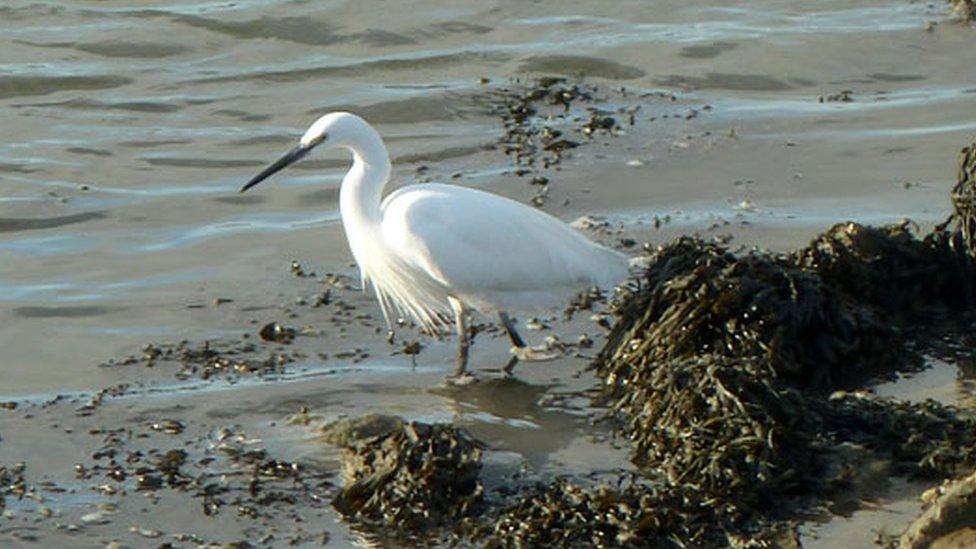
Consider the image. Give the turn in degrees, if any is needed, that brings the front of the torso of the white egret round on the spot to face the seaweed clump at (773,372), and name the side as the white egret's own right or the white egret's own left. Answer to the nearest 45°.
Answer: approximately 135° to the white egret's own left

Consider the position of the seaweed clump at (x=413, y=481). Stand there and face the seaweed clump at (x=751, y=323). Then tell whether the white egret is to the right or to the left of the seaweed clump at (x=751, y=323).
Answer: left

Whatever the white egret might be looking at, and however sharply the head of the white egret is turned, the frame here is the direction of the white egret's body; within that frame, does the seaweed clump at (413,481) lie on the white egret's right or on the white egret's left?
on the white egret's left

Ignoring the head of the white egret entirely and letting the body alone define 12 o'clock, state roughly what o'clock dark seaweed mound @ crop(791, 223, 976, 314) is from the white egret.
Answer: The dark seaweed mound is roughly at 6 o'clock from the white egret.

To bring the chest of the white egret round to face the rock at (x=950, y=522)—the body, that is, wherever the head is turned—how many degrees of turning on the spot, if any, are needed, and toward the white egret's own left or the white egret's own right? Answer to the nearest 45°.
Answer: approximately 135° to the white egret's own left

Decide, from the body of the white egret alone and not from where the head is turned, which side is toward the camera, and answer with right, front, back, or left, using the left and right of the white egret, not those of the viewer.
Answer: left

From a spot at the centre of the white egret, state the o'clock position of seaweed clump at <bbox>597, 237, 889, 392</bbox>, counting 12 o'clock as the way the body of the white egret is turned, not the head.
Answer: The seaweed clump is roughly at 7 o'clock from the white egret.
